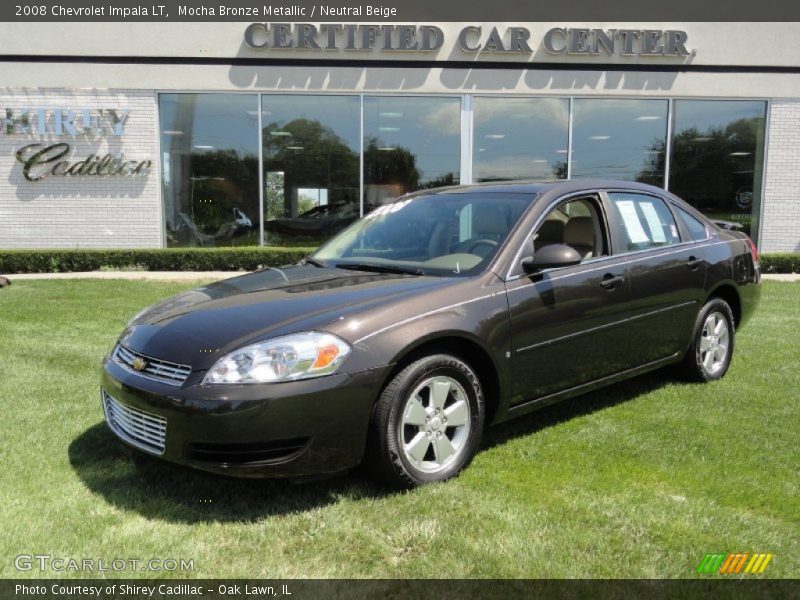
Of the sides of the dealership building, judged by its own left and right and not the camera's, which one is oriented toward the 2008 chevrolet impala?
front

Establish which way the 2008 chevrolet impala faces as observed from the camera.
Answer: facing the viewer and to the left of the viewer

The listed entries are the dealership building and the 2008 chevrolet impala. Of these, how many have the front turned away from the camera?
0

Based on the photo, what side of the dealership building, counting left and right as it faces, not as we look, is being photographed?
front

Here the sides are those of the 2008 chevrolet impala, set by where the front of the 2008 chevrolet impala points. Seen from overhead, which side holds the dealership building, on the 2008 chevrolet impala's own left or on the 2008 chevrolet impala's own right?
on the 2008 chevrolet impala's own right
